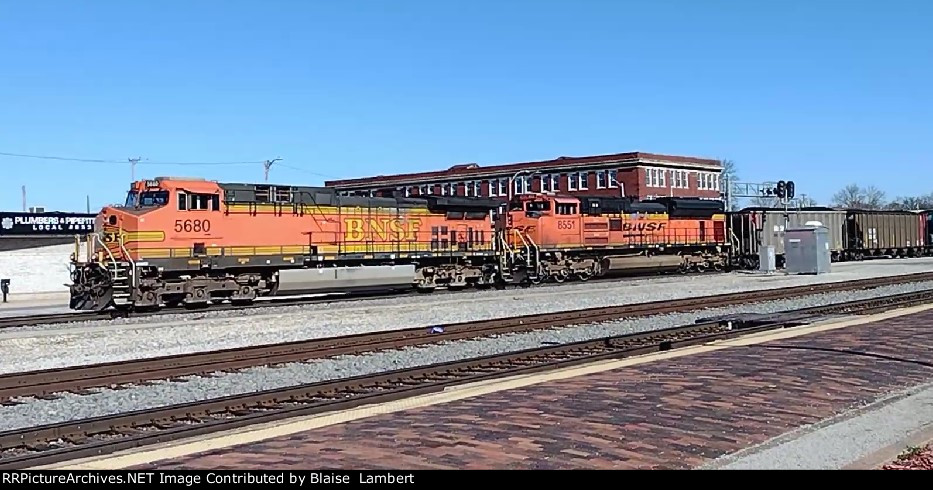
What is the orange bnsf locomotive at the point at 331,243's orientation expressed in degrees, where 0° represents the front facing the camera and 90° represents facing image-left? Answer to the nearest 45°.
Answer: approximately 45°

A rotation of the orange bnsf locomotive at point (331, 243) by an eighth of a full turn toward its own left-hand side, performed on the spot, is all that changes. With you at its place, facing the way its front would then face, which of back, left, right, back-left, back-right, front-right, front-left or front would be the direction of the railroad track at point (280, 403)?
front

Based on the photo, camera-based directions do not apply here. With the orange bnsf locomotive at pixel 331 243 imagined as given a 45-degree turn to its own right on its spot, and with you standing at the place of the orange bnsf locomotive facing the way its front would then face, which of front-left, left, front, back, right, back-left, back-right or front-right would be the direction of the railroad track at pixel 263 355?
left
